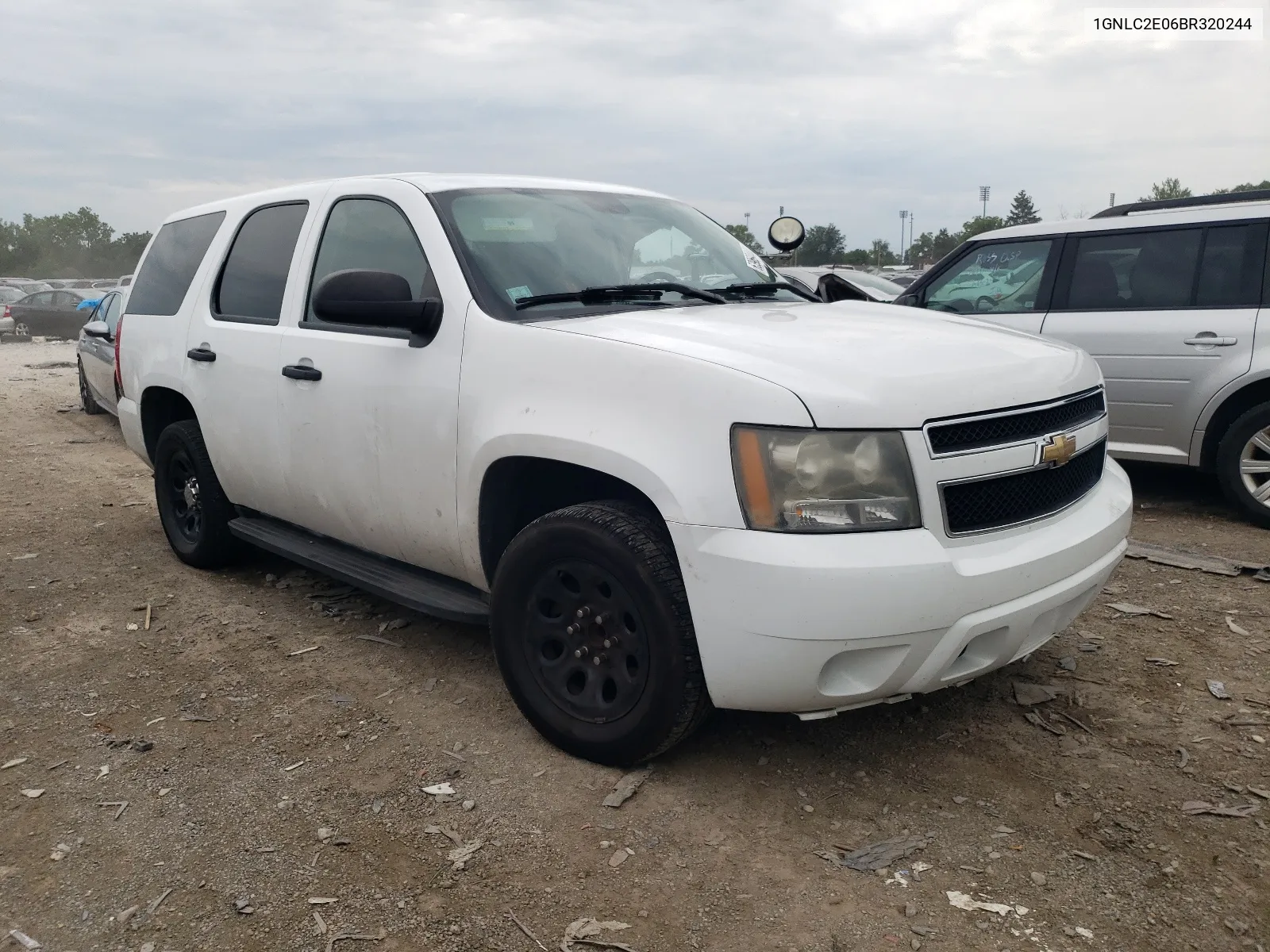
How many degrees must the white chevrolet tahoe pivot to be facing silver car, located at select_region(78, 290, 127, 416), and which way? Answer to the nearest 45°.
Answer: approximately 180°

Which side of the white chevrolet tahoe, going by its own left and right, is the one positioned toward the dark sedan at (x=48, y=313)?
back

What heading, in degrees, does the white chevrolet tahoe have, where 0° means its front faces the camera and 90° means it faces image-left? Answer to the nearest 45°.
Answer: approximately 315°

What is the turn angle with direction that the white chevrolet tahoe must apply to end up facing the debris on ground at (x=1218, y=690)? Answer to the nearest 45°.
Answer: approximately 45° to its left

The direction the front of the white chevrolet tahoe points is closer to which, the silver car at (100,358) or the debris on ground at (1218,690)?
the debris on ground

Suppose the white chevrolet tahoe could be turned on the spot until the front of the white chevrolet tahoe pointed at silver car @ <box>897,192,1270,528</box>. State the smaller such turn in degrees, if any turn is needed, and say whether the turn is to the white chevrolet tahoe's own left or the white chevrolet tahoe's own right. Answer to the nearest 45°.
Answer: approximately 90° to the white chevrolet tahoe's own left
